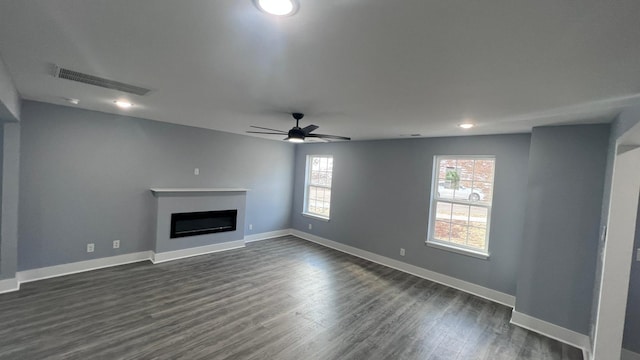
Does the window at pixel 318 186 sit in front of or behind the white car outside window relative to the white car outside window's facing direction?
behind

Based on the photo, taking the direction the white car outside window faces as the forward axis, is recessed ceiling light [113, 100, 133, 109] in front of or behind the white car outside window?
behind

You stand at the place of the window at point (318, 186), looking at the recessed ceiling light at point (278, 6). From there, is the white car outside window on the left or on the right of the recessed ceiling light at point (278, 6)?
left

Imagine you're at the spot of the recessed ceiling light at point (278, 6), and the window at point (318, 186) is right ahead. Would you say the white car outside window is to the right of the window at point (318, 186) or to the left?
right

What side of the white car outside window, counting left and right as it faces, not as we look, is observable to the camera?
right

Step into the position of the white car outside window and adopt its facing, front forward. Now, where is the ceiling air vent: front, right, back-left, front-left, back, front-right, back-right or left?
back-right
